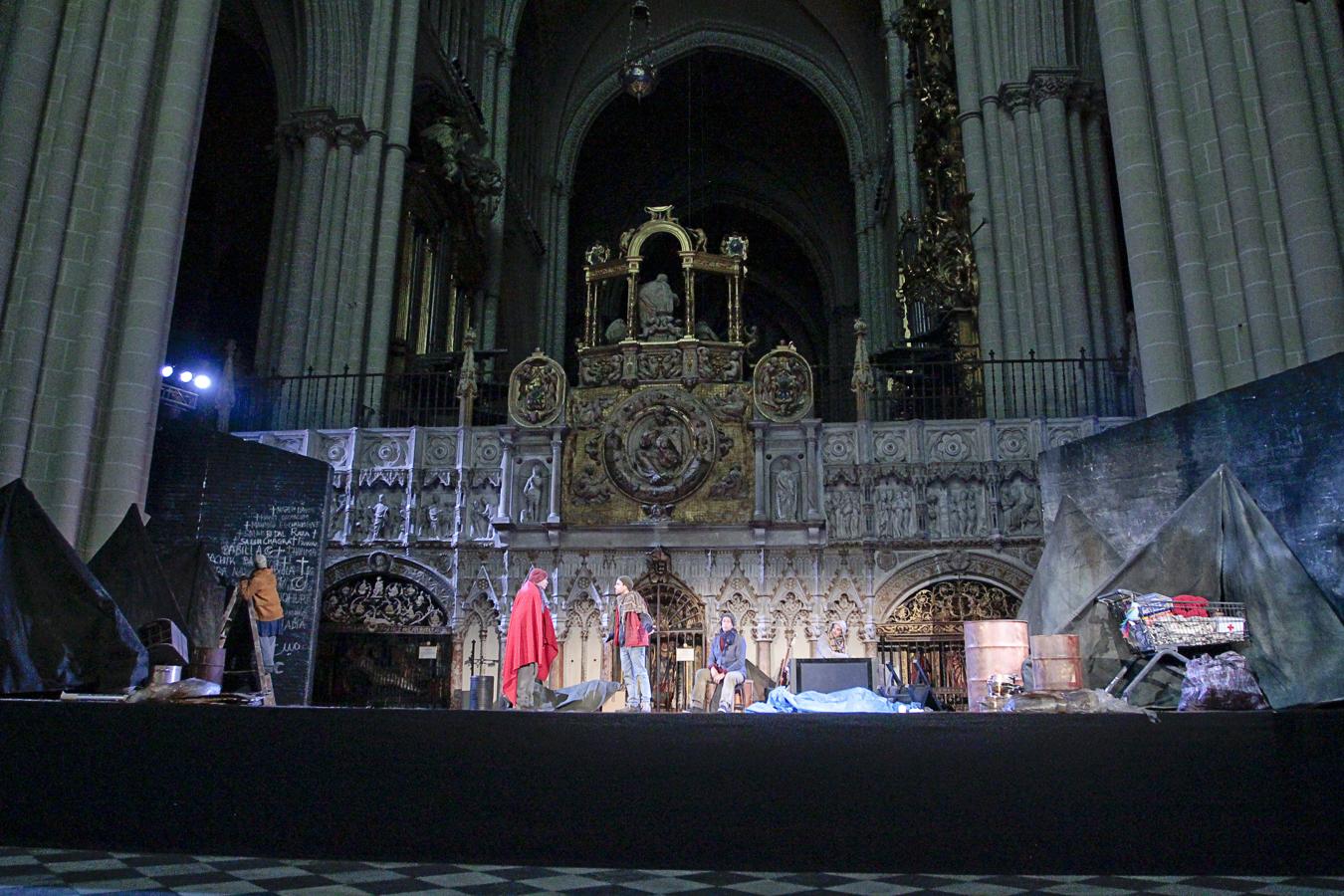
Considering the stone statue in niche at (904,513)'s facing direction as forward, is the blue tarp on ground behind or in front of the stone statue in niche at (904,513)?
in front

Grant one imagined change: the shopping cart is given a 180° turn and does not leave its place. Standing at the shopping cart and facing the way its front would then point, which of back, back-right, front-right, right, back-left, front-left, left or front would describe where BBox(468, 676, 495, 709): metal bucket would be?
front

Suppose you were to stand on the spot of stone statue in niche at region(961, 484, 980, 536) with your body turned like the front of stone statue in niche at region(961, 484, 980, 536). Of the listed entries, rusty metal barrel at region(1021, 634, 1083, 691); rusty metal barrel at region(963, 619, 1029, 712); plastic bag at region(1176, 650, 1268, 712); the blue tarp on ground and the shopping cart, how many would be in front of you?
5

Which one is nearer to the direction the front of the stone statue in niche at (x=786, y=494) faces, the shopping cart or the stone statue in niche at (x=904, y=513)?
the shopping cart

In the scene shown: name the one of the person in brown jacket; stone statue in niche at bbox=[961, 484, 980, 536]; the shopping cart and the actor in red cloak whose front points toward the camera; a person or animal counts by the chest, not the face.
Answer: the stone statue in niche

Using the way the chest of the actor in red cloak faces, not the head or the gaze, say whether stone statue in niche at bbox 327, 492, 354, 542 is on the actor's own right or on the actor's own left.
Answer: on the actor's own left

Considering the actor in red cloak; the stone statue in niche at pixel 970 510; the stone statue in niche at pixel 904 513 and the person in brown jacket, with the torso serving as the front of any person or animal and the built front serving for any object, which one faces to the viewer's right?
the actor in red cloak

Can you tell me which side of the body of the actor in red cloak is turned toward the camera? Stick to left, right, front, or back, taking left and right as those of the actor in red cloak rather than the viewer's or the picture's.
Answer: right

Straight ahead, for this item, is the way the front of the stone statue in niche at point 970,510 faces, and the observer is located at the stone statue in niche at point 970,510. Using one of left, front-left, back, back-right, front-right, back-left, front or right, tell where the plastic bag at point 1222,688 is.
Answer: front

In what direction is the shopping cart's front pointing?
to the viewer's right

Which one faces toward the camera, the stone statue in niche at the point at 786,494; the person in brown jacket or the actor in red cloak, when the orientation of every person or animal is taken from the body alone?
the stone statue in niche

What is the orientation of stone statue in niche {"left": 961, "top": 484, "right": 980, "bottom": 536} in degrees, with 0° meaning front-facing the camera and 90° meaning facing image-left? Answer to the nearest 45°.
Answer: approximately 0°

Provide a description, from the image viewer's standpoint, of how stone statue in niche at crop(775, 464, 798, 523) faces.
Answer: facing the viewer

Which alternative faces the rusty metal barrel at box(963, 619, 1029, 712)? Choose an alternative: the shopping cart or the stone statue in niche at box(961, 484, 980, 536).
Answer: the stone statue in niche
